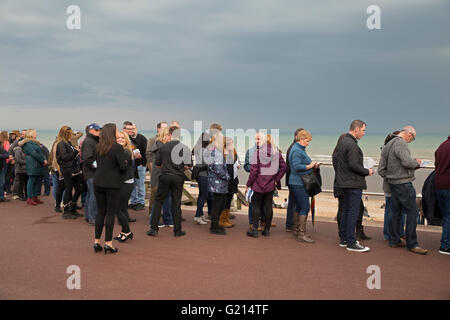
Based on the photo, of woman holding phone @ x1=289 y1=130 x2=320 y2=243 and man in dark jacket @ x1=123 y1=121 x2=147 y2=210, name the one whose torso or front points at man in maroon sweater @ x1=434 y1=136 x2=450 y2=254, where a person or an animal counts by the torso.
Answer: the woman holding phone

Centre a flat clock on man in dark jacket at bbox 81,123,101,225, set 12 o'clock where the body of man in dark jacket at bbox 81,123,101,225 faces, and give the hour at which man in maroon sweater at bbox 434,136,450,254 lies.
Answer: man in maroon sweater at bbox 434,136,450,254 is roughly at 1 o'clock from man in dark jacket at bbox 81,123,101,225.

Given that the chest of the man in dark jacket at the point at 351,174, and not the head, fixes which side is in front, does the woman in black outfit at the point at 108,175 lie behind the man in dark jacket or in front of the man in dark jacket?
behind

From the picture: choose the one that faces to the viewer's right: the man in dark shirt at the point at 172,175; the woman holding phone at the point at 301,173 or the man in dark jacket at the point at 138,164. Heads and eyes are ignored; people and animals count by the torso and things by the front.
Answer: the woman holding phone

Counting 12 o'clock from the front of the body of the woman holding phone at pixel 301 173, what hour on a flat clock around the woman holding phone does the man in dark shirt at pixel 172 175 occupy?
The man in dark shirt is roughly at 6 o'clock from the woman holding phone.

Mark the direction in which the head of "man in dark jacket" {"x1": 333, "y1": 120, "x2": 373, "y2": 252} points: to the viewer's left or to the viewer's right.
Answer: to the viewer's right

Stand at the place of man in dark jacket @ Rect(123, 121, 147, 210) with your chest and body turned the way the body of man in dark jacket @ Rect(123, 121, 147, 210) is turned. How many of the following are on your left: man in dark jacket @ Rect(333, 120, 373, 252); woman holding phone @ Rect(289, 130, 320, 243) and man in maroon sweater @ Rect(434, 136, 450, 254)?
3

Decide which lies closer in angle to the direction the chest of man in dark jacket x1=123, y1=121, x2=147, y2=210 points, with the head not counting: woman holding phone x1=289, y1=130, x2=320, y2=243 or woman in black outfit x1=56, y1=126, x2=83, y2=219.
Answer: the woman in black outfit

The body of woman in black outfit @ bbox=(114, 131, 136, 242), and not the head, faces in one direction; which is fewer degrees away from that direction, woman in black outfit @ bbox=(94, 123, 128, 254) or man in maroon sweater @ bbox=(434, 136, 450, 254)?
the woman in black outfit

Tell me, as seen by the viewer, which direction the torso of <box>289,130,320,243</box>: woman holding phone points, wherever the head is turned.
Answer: to the viewer's right

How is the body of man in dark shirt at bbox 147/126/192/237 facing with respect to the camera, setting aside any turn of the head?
away from the camera

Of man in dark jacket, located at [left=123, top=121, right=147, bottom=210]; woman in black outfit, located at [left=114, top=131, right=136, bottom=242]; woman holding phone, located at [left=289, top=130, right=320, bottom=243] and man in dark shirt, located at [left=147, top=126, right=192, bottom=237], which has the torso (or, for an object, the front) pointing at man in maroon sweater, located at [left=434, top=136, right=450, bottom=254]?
the woman holding phone
